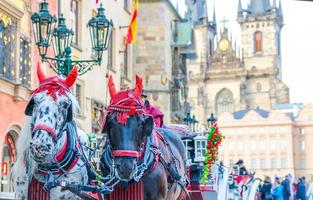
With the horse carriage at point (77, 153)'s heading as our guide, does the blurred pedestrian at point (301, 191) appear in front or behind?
behind

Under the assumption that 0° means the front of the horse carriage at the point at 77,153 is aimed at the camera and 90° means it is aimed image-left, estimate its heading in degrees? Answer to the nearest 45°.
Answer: approximately 45°

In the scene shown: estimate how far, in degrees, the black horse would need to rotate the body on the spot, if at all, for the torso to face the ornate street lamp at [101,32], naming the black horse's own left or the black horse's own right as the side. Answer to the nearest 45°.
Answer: approximately 135° to the black horse's own right

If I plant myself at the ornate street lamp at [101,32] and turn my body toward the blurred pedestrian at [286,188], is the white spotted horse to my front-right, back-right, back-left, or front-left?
back-right

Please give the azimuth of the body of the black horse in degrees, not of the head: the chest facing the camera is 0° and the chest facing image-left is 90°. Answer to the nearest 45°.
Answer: approximately 45°

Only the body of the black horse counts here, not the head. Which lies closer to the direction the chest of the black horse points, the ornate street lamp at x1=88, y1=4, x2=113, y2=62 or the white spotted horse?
the white spotted horse
